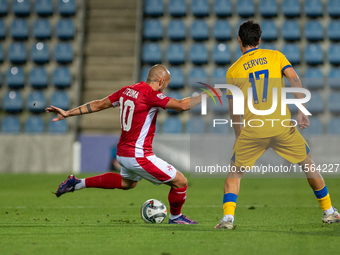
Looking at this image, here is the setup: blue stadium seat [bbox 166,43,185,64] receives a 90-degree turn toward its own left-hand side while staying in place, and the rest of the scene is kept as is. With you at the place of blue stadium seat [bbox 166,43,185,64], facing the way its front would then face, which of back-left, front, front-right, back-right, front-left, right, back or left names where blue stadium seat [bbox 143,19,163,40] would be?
back-left

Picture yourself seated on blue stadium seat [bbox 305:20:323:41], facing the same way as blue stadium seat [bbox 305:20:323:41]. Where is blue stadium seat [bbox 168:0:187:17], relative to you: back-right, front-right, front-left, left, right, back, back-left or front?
right

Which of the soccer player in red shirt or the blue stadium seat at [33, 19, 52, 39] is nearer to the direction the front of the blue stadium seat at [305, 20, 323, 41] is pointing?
the soccer player in red shirt

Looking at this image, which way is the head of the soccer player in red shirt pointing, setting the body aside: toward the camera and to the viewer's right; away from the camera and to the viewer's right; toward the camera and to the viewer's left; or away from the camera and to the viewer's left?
away from the camera and to the viewer's right

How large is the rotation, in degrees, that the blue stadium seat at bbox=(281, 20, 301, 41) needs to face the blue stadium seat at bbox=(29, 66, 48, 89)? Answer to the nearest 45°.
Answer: approximately 90° to its right

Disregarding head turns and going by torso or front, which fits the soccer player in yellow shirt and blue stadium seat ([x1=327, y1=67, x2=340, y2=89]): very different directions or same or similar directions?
very different directions

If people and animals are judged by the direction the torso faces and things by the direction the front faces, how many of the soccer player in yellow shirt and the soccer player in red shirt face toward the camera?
0

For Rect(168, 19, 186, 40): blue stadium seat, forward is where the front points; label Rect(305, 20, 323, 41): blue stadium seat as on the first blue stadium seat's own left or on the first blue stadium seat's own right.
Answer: on the first blue stadium seat's own left

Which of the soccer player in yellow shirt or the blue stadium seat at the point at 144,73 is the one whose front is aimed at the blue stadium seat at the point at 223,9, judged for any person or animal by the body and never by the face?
the soccer player in yellow shirt

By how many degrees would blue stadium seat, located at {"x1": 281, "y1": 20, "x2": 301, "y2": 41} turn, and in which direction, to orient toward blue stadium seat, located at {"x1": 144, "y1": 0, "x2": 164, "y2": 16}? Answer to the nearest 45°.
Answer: approximately 90° to its right

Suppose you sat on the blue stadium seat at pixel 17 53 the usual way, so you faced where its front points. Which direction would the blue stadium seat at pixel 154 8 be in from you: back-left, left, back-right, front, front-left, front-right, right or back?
left
